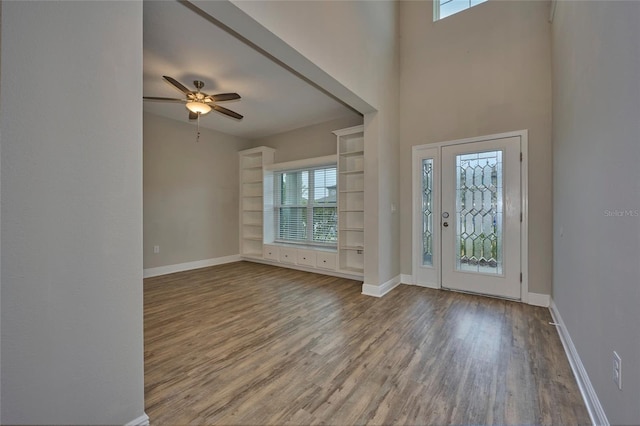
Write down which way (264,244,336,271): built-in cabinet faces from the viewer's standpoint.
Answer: facing the viewer and to the left of the viewer

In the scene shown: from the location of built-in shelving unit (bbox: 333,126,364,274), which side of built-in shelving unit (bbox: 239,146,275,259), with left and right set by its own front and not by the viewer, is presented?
left

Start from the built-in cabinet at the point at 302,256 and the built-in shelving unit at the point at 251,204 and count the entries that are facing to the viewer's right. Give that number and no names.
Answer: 0

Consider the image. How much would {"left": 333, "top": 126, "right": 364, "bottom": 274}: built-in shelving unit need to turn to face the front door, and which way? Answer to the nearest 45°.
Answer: approximately 90° to its left

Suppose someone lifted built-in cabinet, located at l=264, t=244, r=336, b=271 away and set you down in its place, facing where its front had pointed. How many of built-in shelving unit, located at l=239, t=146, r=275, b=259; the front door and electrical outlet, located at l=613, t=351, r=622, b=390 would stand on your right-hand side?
1

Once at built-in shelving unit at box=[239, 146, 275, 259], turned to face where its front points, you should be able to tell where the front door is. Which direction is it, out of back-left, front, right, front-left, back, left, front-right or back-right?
left

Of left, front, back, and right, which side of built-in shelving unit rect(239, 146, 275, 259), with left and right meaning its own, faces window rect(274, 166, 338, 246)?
left

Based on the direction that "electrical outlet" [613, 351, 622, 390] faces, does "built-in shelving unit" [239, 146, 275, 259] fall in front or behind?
in front

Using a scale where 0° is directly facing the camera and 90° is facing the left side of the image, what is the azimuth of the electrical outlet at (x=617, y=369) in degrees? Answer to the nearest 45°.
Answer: approximately 90°

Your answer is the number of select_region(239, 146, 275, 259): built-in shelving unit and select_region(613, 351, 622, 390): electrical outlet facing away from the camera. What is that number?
0

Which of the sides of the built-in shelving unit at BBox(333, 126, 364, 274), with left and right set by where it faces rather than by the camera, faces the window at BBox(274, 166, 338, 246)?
right

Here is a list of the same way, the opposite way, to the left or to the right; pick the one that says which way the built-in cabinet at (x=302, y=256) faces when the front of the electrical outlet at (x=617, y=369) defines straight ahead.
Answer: to the left

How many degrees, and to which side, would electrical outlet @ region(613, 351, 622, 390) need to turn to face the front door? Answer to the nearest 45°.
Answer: approximately 45° to its right
